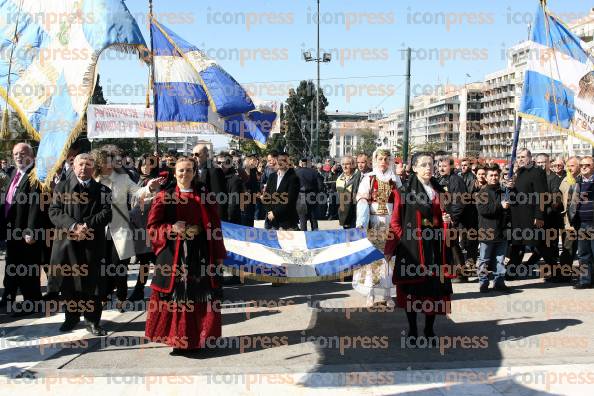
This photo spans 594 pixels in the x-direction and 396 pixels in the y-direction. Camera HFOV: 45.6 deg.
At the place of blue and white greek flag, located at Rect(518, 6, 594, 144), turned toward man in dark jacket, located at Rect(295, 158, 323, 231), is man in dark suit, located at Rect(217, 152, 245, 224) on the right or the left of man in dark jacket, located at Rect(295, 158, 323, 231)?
left

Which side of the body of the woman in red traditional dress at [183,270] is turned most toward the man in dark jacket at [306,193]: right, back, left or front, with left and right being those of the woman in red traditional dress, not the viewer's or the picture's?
back

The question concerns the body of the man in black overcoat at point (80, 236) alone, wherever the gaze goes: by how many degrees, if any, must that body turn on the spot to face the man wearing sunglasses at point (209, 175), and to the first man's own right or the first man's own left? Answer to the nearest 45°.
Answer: approximately 135° to the first man's own left

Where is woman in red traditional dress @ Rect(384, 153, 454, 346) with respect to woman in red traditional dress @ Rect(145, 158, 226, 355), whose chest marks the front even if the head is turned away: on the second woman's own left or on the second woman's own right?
on the second woman's own left

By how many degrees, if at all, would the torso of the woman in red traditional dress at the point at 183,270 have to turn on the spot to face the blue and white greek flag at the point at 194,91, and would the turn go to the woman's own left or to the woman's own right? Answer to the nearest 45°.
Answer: approximately 180°

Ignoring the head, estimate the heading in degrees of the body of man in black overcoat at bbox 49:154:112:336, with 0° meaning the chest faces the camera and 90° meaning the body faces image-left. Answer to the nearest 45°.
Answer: approximately 0°

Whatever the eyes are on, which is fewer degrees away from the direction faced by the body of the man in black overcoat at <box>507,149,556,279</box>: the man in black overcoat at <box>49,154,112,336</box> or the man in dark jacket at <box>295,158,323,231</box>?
the man in black overcoat

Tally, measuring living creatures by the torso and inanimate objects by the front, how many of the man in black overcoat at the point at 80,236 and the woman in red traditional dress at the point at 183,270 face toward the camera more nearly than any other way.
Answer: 2
